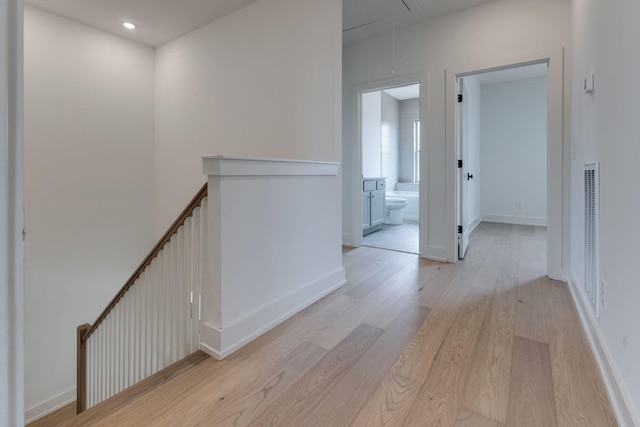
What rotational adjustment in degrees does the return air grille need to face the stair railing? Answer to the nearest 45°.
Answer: approximately 45° to its left

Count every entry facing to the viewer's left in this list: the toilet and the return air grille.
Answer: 1

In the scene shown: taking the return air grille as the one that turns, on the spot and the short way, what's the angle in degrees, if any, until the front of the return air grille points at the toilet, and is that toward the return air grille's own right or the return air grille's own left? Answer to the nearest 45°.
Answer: approximately 45° to the return air grille's own right

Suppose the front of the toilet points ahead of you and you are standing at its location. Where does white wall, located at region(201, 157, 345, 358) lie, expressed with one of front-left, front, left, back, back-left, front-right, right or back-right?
right

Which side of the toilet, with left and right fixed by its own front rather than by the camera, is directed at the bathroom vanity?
right

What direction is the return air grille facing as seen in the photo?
to the viewer's left

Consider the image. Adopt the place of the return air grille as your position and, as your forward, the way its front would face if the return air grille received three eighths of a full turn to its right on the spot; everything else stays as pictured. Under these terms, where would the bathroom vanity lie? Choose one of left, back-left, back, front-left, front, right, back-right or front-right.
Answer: left
